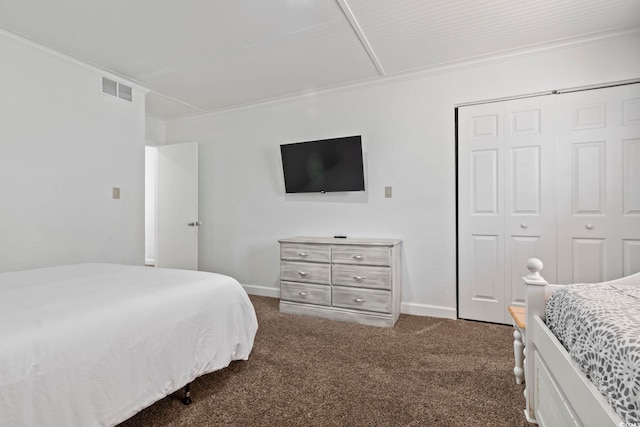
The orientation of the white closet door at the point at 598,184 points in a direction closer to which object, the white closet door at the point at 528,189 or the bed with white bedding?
the bed with white bedding

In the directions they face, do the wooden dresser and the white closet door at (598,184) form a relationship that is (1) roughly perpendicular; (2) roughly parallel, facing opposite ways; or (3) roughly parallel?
roughly parallel

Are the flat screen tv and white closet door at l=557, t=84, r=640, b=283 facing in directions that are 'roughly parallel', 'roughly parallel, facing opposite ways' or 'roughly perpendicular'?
roughly parallel

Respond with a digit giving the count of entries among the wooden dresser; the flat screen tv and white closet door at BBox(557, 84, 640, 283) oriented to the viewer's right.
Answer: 0

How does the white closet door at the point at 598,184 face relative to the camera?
toward the camera

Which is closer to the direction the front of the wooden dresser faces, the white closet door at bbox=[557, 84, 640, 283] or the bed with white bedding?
the bed with white bedding

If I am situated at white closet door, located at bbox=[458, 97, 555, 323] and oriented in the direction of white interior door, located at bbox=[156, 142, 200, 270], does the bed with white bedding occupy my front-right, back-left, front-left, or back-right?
front-left

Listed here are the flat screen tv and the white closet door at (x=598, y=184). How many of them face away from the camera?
0

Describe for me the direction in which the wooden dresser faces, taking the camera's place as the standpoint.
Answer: facing the viewer and to the left of the viewer

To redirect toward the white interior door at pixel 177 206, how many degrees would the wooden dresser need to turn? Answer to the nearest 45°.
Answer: approximately 90° to its right

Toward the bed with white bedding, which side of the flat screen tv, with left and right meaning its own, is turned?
front

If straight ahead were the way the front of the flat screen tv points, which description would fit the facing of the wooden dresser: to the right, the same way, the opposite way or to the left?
the same way
